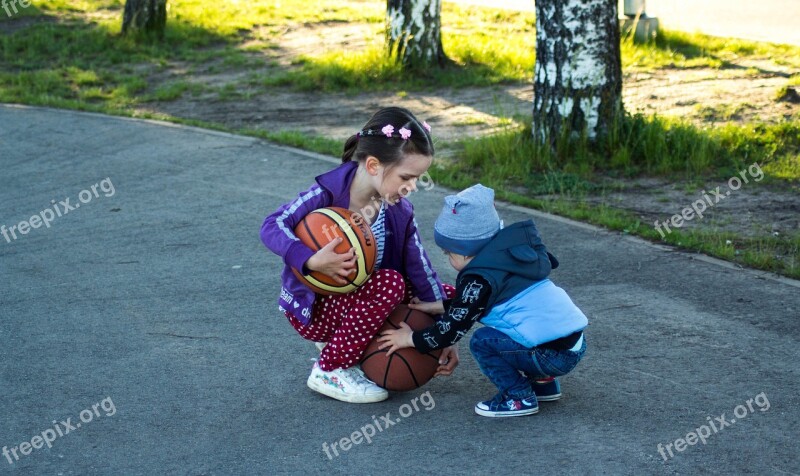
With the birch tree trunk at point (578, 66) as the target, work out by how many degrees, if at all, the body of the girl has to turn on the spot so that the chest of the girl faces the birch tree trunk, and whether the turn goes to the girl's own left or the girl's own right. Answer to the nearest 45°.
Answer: approximately 90° to the girl's own left

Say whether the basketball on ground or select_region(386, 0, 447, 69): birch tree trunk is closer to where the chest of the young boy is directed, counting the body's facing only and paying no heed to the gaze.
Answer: the basketball on ground

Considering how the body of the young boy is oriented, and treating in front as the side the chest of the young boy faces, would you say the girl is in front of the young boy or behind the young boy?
in front

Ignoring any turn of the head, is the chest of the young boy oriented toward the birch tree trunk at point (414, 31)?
no

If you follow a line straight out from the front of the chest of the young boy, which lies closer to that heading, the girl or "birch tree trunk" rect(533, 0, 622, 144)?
the girl

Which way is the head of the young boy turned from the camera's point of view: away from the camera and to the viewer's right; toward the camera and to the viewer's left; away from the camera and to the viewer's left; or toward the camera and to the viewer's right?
away from the camera and to the viewer's left

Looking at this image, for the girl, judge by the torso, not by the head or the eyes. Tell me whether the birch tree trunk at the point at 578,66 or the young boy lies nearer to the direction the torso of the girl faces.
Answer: the young boy

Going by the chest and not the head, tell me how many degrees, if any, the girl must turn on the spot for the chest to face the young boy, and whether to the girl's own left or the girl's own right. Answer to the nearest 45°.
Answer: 0° — they already face them

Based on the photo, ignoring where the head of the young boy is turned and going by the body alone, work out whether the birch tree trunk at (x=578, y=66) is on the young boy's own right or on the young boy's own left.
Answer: on the young boy's own right

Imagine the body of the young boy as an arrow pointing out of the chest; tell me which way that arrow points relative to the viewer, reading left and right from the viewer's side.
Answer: facing to the left of the viewer

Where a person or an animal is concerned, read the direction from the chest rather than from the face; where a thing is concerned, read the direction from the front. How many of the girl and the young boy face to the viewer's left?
1

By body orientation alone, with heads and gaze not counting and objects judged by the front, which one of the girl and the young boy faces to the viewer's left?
the young boy

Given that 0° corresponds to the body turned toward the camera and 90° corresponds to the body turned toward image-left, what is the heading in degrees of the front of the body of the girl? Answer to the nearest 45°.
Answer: approximately 315°

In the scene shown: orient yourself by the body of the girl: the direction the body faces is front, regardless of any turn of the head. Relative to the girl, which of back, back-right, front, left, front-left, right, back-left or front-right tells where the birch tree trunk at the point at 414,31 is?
back-left
